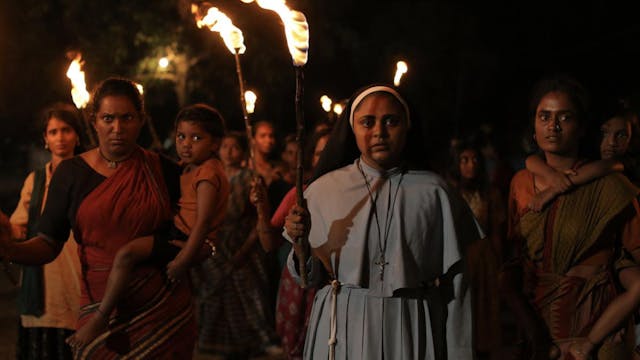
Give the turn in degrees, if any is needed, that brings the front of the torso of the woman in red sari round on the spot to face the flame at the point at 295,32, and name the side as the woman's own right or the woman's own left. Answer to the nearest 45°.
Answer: approximately 45° to the woman's own left

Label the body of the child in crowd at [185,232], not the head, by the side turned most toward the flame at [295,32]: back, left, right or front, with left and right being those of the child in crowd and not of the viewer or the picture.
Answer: left
